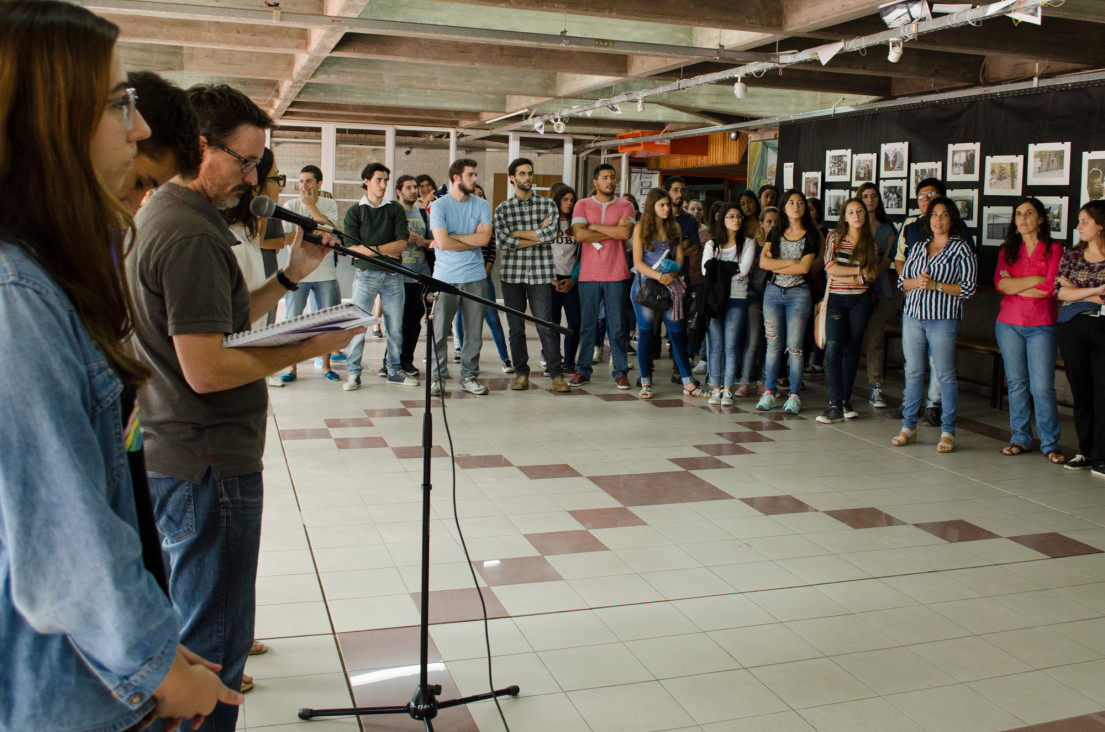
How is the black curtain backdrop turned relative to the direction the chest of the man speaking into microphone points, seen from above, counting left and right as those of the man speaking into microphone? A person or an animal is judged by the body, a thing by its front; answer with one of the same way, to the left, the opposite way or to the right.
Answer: the opposite way

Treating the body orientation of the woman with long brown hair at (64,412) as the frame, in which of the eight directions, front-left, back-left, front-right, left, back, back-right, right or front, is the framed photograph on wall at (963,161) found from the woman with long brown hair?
front-left

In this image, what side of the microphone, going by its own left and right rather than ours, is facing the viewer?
left

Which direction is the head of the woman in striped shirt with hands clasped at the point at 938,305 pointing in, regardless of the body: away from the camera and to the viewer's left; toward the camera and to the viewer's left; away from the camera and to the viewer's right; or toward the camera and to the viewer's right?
toward the camera and to the viewer's left

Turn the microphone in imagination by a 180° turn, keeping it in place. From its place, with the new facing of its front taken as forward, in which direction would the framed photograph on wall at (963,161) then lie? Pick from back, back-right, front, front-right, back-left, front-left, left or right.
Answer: front-left

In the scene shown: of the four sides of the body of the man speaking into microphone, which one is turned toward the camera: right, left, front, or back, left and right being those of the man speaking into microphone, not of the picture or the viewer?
right

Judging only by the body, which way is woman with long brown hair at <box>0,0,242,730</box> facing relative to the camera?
to the viewer's right

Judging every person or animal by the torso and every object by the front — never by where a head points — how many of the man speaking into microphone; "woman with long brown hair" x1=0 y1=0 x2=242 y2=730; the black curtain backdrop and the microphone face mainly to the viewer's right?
2

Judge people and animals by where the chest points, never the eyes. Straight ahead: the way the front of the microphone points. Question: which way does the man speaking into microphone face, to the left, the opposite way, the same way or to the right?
the opposite way

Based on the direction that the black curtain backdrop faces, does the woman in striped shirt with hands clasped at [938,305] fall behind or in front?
in front
